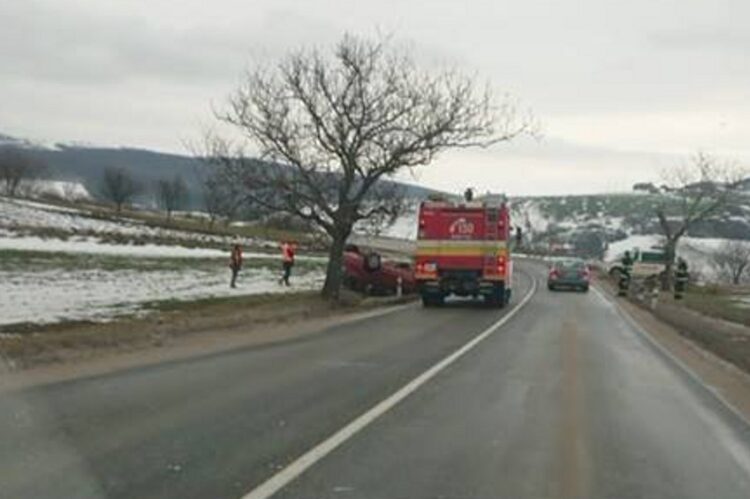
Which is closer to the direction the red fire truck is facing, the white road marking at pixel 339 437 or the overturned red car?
the overturned red car

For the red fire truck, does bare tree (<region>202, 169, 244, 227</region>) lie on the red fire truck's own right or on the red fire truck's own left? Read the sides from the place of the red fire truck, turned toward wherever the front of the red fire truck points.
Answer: on the red fire truck's own left

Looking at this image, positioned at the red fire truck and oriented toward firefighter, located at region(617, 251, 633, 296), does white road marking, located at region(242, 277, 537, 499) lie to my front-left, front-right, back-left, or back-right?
back-right

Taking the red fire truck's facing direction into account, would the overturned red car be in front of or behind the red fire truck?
in front

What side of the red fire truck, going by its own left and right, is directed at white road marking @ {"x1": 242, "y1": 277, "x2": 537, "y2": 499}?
back

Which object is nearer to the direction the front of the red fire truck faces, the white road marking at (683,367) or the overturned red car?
the overturned red car

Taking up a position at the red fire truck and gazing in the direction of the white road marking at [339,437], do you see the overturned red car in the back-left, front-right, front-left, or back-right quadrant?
back-right

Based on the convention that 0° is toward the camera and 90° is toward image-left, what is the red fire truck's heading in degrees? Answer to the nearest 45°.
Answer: approximately 180°

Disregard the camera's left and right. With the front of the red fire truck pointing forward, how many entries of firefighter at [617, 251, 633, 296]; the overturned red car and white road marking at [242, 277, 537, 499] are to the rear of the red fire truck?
1

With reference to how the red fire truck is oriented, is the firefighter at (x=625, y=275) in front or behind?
in front

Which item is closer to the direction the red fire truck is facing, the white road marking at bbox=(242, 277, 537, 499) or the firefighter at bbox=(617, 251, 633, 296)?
the firefighter
